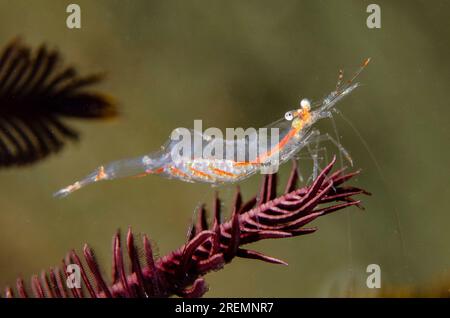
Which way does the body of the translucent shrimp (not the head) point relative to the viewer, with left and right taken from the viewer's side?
facing to the right of the viewer
